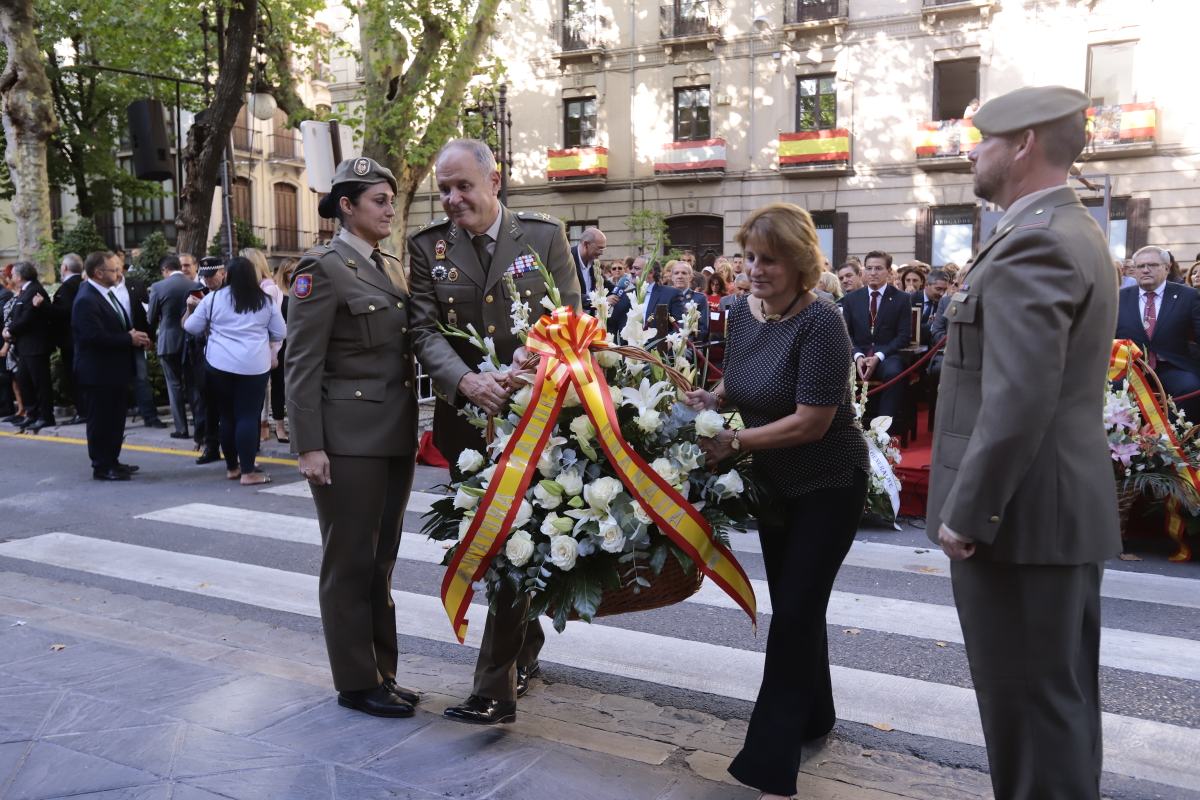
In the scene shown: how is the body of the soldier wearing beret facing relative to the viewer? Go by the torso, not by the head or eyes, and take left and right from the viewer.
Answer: facing to the left of the viewer

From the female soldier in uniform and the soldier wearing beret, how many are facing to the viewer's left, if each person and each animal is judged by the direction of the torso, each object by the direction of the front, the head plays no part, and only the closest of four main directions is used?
1

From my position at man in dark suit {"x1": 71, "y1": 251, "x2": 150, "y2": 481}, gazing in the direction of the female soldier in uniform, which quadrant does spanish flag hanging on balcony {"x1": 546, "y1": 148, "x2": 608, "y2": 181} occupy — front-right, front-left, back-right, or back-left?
back-left

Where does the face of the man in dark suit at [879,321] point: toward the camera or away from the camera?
toward the camera

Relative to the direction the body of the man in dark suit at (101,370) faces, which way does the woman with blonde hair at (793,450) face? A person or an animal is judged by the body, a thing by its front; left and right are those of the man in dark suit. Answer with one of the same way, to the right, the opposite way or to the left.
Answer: the opposite way

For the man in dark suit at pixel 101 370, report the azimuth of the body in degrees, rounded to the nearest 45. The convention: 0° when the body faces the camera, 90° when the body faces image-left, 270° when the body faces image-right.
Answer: approximately 270°

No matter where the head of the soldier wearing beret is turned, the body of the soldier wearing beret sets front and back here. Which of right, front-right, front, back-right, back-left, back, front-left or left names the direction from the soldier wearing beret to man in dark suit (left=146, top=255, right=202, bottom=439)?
front-right

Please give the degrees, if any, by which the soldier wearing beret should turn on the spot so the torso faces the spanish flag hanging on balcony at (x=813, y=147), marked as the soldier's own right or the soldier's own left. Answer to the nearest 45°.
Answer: approximately 90° to the soldier's own right

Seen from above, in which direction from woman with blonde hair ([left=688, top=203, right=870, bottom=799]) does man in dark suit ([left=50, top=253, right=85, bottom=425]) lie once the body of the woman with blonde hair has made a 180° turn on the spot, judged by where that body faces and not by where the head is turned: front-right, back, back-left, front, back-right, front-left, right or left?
left

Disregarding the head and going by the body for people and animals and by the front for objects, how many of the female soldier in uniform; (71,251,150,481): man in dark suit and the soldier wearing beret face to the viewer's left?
1

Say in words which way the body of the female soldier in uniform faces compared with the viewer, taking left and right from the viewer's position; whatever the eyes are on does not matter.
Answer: facing the viewer and to the right of the viewer

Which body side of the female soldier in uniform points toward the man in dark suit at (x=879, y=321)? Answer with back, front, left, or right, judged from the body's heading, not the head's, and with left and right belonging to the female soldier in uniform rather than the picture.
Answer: left

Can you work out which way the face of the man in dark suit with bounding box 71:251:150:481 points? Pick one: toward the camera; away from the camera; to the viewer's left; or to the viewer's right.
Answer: to the viewer's right

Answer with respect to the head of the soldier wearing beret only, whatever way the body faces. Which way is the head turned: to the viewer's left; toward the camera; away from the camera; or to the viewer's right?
to the viewer's left

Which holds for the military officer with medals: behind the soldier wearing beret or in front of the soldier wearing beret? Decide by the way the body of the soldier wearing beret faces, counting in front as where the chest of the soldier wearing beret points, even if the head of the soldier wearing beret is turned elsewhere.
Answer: in front
